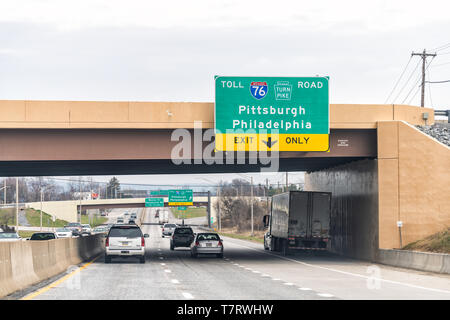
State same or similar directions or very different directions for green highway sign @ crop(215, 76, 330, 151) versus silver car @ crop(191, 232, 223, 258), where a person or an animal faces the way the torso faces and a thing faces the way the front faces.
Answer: very different directions

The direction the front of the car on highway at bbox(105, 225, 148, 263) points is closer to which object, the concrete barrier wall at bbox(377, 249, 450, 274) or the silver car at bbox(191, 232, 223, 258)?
the silver car

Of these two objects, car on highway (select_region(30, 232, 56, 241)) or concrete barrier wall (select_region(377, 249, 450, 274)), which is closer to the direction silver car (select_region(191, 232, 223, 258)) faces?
the car on highway

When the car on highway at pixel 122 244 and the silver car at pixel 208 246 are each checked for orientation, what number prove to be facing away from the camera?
2

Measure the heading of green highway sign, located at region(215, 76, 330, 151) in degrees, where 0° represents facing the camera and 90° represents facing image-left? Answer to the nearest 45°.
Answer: approximately 0°

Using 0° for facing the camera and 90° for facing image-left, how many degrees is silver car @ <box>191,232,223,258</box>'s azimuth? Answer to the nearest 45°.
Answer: approximately 180°

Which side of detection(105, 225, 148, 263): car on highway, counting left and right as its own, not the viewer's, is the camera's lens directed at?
back

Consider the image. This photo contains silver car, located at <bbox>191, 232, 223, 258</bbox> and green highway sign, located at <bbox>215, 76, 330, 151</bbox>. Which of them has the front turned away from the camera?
the silver car

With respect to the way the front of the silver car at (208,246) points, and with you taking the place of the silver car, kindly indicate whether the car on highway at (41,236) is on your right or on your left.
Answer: on your left

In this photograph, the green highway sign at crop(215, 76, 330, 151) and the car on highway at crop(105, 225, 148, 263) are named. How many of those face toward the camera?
1

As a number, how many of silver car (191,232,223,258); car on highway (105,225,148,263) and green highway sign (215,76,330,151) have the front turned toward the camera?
1

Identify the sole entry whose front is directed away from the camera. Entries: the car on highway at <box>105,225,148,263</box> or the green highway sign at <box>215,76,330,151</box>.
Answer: the car on highway
